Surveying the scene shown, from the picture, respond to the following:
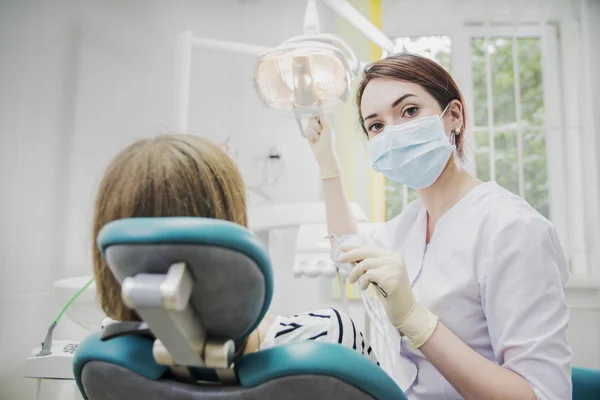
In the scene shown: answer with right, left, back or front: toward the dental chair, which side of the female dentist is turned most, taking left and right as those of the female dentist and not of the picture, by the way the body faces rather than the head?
front

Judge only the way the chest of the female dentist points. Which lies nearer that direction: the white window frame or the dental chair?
the dental chair

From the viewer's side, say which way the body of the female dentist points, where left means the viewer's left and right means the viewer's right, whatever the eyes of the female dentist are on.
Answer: facing the viewer and to the left of the viewer

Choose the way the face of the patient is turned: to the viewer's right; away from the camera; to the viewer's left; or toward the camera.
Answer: away from the camera

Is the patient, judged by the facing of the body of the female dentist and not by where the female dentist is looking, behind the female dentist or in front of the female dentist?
in front

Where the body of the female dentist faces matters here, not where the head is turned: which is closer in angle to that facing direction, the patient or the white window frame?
the patient
